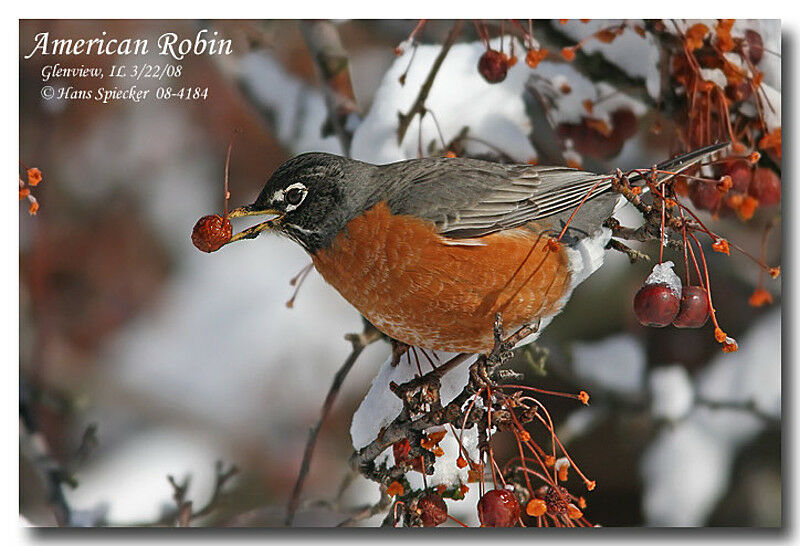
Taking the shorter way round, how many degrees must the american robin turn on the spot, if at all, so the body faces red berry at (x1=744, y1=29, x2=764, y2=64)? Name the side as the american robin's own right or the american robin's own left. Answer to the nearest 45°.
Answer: approximately 180°

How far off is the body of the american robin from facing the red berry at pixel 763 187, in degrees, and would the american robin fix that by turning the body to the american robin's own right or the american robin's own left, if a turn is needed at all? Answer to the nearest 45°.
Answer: approximately 180°

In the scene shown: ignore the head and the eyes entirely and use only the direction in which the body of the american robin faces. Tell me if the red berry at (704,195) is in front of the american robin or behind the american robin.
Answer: behind

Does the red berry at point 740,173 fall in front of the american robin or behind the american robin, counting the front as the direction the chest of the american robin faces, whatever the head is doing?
behind

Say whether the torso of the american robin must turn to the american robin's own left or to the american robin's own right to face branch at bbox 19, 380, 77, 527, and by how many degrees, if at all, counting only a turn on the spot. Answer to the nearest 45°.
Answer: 0° — it already faces it

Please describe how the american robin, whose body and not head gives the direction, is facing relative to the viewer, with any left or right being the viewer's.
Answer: facing to the left of the viewer

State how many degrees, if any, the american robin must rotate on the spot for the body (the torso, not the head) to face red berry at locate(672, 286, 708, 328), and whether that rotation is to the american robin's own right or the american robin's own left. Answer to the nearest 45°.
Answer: approximately 180°
